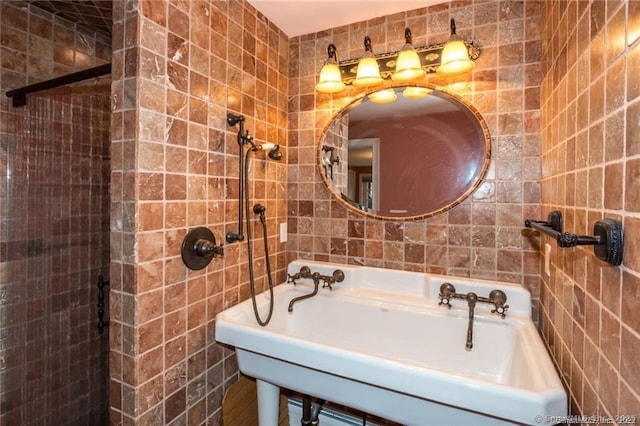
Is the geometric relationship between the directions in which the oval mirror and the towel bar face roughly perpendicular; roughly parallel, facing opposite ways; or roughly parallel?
roughly perpendicular

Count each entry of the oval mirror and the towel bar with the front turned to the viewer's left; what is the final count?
1

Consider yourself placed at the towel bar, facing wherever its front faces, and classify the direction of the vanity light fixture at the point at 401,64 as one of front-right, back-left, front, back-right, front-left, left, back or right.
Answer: front-right

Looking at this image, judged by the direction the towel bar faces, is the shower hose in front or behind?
in front

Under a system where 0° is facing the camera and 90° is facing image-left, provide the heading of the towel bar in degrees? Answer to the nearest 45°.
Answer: approximately 90°

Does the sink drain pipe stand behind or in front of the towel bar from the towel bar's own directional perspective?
in front

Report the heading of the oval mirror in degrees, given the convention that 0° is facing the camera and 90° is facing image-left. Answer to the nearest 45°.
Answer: approximately 0°

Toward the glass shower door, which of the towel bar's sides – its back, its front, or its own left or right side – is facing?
front
